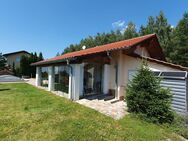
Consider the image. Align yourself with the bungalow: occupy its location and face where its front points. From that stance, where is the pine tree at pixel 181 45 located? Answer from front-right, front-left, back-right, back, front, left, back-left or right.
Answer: back

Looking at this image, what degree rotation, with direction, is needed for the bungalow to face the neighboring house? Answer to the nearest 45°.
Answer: approximately 90° to its right

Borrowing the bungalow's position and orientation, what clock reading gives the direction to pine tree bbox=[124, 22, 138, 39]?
The pine tree is roughly at 5 o'clock from the bungalow.

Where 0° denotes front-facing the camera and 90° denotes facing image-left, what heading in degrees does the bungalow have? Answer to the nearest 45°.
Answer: approximately 45°

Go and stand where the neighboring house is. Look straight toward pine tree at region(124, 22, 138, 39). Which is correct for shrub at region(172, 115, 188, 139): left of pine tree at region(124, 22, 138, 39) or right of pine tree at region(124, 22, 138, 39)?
right

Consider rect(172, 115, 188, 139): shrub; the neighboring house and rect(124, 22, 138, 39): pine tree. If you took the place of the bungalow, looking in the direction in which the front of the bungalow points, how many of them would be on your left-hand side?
1

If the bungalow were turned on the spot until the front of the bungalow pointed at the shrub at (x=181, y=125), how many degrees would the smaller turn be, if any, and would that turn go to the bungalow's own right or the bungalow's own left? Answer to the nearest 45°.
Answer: approximately 90° to the bungalow's own left

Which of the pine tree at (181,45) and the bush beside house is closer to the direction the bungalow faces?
the bush beside house

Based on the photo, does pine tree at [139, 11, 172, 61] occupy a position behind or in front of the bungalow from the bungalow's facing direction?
behind
